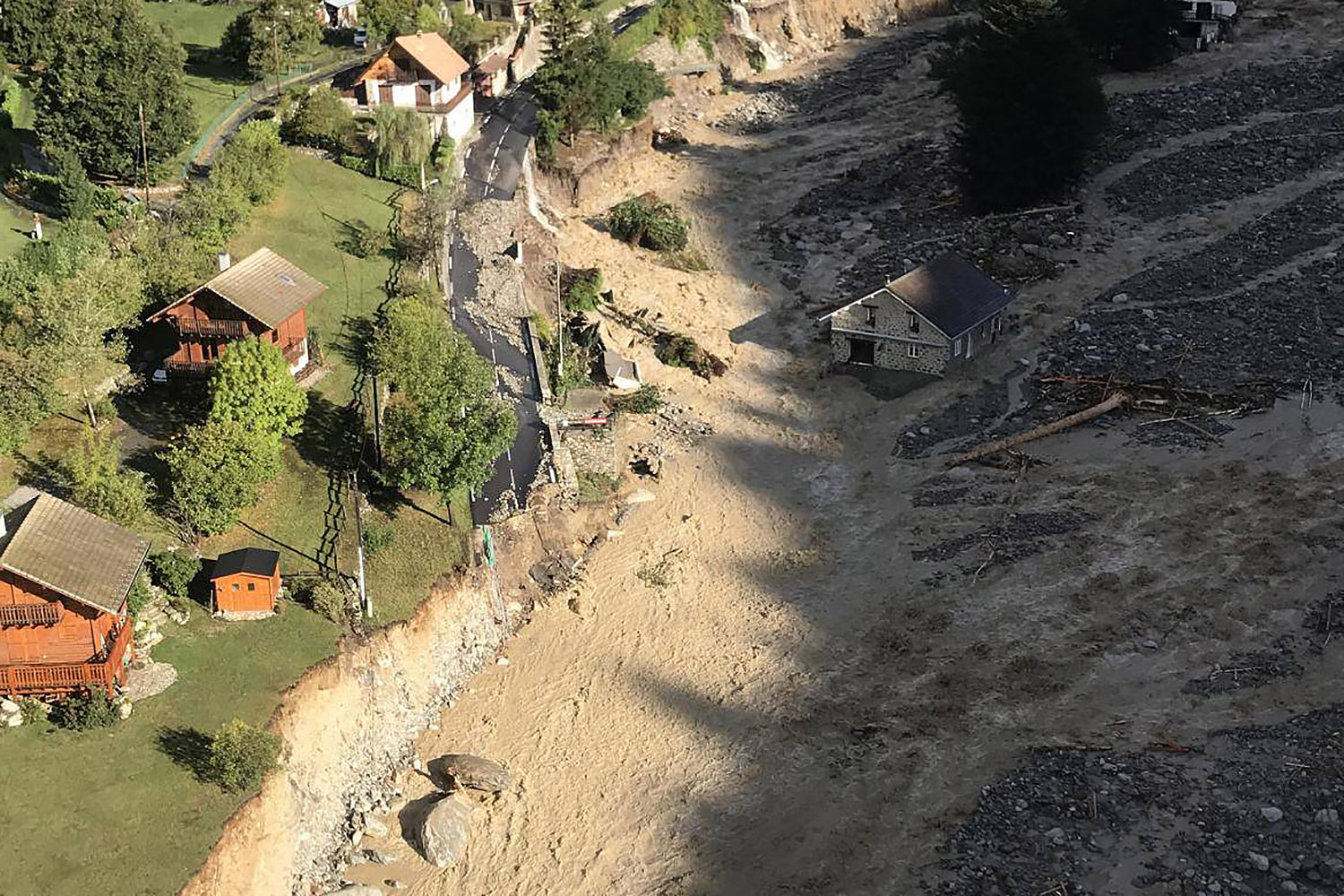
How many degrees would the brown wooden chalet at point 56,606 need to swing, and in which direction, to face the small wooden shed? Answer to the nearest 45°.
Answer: approximately 135° to its left

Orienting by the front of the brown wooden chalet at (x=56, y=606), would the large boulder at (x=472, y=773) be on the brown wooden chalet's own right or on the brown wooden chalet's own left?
on the brown wooden chalet's own left

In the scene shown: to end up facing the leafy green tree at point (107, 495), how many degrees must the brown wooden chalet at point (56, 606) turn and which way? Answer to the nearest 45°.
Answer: approximately 180°

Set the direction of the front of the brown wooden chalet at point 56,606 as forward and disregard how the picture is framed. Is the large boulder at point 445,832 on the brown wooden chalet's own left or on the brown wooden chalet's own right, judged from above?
on the brown wooden chalet's own left

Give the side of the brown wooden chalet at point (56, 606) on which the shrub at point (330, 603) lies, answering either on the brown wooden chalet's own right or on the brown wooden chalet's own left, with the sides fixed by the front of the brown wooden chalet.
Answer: on the brown wooden chalet's own left

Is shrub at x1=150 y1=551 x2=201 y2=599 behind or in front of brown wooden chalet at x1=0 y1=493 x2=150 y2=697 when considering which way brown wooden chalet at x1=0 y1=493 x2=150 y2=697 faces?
behind

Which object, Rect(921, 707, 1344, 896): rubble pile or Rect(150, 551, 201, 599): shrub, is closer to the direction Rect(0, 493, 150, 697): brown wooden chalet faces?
the rubble pile

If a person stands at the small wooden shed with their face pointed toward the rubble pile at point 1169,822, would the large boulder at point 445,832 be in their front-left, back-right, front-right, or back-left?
front-right

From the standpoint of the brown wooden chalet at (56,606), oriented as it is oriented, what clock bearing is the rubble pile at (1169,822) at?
The rubble pile is roughly at 10 o'clock from the brown wooden chalet.

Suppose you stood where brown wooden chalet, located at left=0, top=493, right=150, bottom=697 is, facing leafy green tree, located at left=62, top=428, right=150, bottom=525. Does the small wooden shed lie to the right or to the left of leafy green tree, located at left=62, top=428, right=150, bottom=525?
right

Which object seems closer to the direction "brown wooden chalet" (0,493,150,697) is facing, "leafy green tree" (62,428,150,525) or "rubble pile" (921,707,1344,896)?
the rubble pile

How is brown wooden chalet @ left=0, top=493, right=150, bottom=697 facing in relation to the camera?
toward the camera
